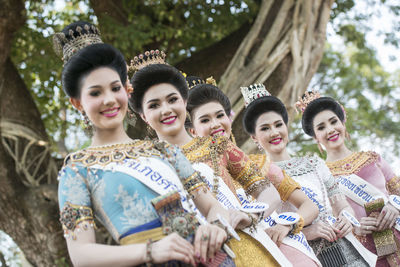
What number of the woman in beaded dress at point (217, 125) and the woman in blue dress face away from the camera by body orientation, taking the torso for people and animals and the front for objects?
0

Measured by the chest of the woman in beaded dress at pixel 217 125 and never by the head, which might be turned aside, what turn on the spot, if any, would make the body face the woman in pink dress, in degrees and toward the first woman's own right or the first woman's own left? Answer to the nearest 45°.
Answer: approximately 90° to the first woman's own left

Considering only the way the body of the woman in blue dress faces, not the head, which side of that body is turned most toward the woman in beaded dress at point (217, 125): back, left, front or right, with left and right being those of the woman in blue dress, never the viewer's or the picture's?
left

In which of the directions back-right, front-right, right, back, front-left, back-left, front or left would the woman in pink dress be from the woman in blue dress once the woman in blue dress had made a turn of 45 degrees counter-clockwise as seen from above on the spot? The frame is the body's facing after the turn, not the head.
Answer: front-left

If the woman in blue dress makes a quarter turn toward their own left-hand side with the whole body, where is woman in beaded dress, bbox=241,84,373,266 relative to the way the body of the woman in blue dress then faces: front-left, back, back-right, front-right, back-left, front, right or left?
front

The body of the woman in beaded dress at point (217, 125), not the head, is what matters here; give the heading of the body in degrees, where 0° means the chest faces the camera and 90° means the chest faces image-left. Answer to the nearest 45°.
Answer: approximately 315°

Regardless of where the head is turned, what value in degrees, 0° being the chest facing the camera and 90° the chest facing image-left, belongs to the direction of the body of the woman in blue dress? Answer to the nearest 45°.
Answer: approximately 315°

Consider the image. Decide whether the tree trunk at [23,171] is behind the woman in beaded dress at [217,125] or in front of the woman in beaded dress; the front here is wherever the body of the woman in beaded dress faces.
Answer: behind
